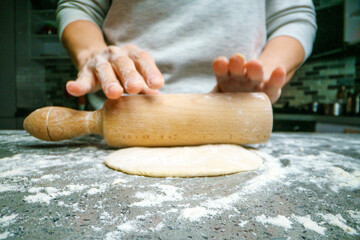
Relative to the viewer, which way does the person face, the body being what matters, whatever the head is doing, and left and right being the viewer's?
facing the viewer

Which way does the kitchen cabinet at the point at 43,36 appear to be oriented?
toward the camera

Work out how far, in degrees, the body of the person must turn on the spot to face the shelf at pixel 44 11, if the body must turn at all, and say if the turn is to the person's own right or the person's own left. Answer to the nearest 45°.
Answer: approximately 135° to the person's own right

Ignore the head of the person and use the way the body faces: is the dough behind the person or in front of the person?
in front

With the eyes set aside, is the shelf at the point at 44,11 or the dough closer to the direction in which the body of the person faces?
the dough

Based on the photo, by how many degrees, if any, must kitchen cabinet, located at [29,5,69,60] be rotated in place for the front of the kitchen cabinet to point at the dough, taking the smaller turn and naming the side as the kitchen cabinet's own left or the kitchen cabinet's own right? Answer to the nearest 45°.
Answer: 0° — it already faces it
